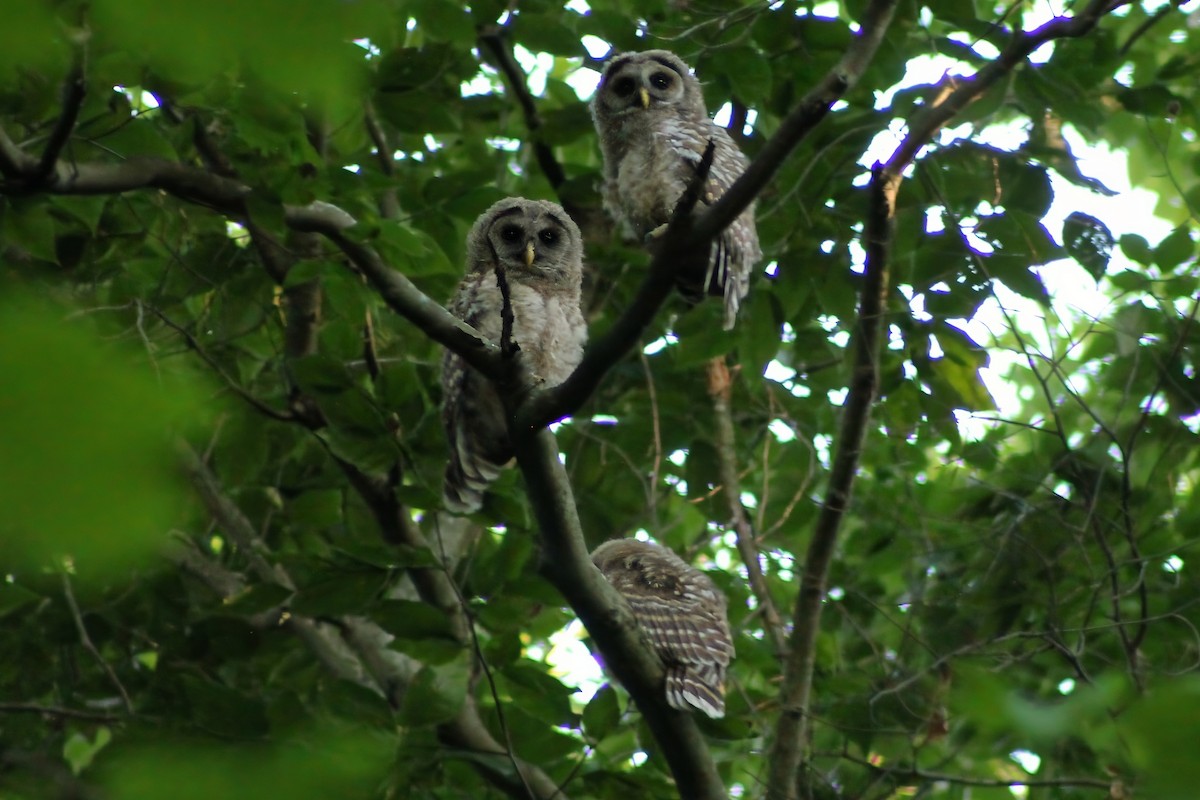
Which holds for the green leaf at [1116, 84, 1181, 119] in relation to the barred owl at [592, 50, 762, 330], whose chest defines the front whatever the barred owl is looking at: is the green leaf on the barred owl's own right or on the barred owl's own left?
on the barred owl's own left

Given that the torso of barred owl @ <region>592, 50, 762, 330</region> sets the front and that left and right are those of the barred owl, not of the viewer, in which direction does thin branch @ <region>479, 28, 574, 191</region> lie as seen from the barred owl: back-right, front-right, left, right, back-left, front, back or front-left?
right

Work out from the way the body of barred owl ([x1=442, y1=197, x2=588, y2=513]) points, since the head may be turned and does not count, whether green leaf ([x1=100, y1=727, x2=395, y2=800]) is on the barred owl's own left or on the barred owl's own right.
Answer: on the barred owl's own right

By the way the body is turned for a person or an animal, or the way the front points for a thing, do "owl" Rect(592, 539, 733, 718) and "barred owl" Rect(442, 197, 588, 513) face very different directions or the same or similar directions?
very different directions

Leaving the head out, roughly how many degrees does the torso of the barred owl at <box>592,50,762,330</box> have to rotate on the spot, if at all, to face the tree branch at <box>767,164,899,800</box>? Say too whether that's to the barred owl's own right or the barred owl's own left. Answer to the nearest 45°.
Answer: approximately 90° to the barred owl's own left

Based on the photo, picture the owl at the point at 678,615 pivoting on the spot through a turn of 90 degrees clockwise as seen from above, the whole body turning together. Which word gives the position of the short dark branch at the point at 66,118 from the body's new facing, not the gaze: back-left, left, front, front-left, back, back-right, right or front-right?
back

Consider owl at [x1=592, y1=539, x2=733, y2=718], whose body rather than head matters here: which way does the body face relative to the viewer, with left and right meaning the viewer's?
facing away from the viewer and to the left of the viewer

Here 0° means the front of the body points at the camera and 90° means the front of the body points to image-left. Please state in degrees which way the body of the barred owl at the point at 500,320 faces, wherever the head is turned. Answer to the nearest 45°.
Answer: approximately 315°
